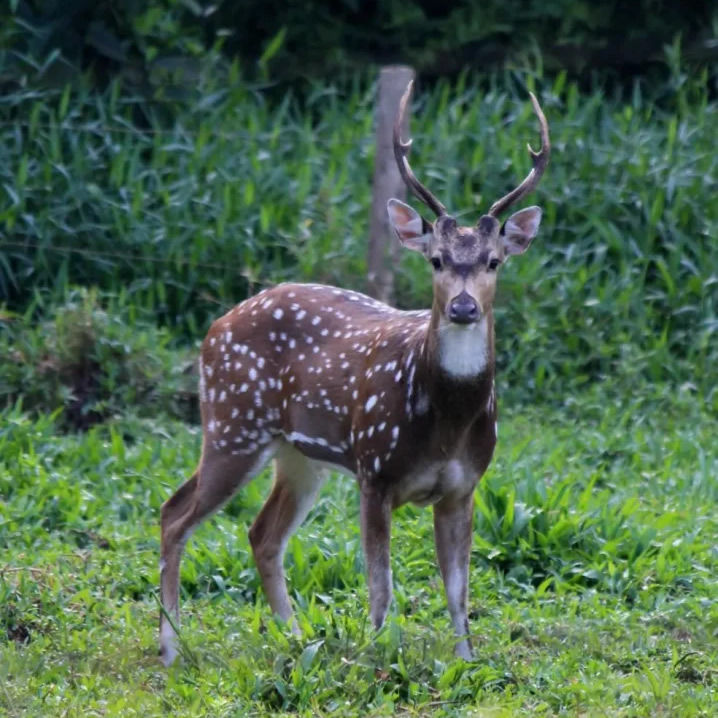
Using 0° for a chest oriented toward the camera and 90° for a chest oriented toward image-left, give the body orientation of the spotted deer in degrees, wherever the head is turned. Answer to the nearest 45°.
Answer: approximately 315°

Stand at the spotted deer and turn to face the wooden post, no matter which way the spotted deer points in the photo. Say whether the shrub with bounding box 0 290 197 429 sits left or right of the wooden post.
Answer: left

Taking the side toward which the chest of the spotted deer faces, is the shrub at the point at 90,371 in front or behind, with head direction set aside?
behind

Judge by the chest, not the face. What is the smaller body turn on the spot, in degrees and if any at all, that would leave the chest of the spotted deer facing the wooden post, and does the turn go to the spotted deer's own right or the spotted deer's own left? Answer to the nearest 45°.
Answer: approximately 135° to the spotted deer's own left
